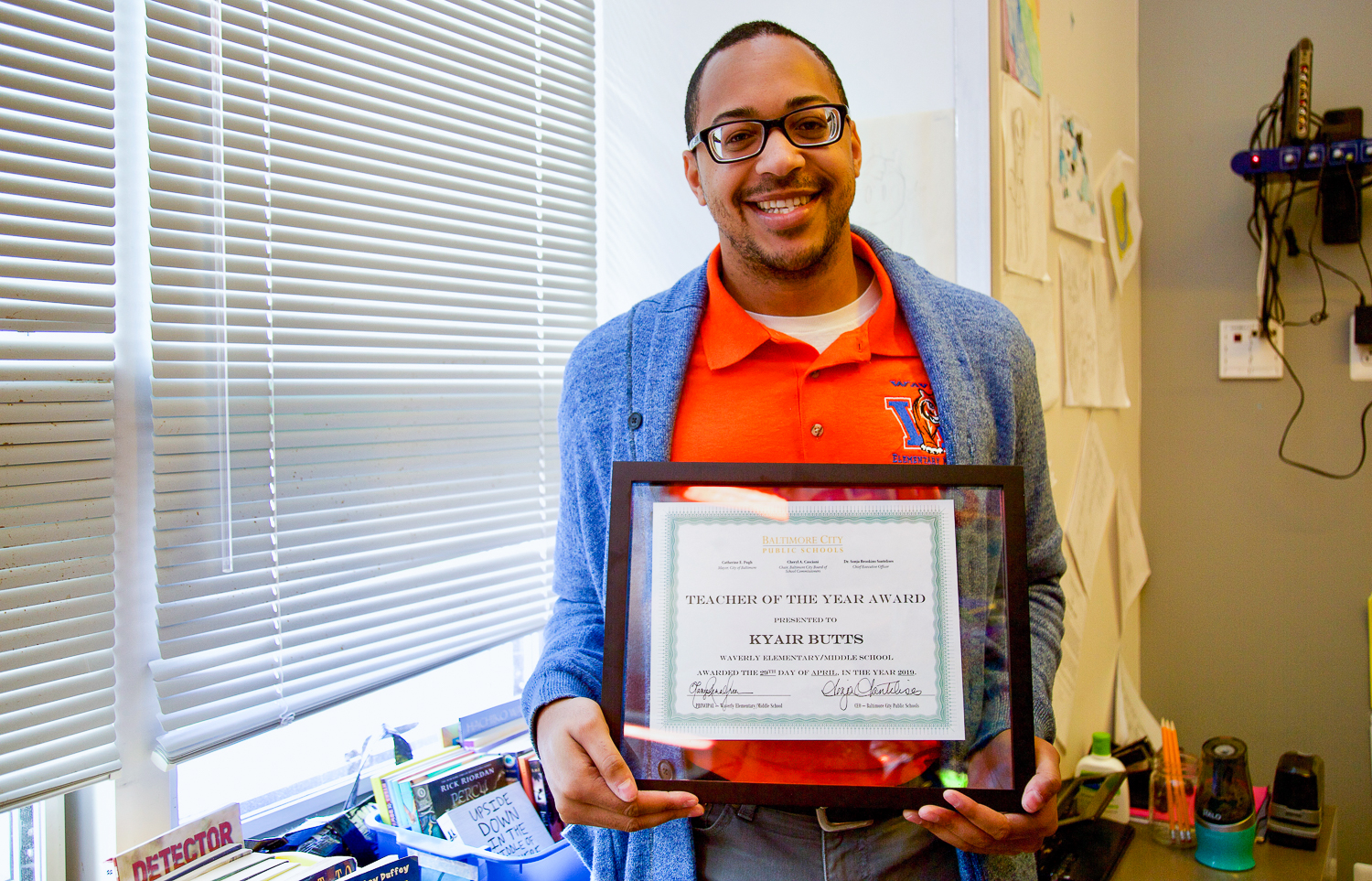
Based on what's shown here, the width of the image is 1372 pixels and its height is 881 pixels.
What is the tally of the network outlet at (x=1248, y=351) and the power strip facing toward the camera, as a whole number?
2

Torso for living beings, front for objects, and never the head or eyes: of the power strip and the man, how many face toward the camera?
2

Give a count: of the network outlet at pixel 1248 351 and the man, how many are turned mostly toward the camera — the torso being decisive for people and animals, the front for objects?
2

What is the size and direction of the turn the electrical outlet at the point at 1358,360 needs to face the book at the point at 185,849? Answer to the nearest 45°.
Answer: approximately 45° to its right

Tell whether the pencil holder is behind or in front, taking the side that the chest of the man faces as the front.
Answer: behind

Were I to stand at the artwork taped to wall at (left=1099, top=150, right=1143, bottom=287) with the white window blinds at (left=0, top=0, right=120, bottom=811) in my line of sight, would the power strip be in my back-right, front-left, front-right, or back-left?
back-left
